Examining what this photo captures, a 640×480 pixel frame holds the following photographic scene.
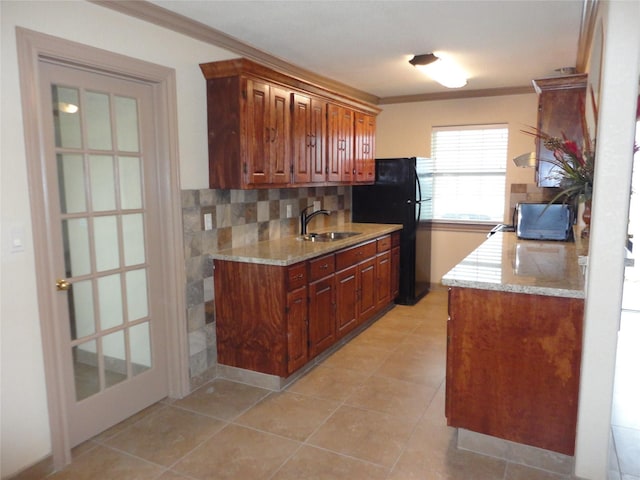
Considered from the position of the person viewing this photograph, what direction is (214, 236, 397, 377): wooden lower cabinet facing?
facing the viewer and to the right of the viewer

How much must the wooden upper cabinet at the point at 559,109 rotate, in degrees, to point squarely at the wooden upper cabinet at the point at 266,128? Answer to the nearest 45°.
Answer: approximately 45° to its left

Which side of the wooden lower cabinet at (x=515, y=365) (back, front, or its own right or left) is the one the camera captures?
left

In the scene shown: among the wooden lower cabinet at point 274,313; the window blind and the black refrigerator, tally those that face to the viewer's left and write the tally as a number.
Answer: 0

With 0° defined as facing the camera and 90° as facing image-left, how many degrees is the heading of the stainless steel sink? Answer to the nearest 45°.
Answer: approximately 315°

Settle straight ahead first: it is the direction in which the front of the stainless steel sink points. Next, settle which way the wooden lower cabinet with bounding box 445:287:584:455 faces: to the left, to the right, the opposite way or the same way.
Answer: the opposite way

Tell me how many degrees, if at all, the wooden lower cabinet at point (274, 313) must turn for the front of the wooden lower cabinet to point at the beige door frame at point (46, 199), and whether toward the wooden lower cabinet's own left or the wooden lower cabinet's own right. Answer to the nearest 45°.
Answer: approximately 90° to the wooden lower cabinet's own right

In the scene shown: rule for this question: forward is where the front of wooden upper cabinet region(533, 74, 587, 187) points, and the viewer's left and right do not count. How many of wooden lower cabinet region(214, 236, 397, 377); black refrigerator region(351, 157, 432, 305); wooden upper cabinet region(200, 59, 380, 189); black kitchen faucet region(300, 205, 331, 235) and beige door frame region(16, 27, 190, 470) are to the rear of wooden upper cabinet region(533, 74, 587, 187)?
0

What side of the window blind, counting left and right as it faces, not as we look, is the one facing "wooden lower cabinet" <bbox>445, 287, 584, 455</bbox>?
front

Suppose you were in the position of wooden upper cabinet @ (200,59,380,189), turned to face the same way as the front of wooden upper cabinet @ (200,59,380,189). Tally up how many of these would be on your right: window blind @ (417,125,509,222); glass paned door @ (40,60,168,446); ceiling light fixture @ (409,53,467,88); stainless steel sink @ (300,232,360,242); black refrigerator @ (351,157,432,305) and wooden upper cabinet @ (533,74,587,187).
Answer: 1

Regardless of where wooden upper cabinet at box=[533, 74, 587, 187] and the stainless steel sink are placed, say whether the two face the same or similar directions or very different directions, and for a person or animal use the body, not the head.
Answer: very different directions

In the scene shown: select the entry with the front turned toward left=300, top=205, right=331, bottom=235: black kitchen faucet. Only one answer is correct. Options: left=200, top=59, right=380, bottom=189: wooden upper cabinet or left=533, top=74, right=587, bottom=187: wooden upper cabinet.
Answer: left=533, top=74, right=587, bottom=187: wooden upper cabinet

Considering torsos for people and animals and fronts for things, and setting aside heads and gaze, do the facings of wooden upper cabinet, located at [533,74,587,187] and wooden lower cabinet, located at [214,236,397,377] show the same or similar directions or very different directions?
very different directions

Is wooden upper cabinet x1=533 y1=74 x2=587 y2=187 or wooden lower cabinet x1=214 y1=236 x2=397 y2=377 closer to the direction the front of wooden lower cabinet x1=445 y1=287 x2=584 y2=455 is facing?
the wooden lower cabinet

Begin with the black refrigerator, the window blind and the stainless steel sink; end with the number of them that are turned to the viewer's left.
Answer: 0

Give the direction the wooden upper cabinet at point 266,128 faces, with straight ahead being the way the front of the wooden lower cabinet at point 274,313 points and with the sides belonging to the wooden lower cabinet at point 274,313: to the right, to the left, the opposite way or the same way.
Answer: the same way

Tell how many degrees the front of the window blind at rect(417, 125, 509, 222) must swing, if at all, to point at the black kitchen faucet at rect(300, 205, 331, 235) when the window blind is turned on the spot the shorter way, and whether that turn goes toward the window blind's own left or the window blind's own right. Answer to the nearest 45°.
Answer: approximately 45° to the window blind's own right

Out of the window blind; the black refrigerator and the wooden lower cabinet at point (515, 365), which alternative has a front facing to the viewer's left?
the wooden lower cabinet

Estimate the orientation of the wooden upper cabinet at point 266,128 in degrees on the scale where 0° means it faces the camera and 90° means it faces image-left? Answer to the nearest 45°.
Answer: approximately 315°
